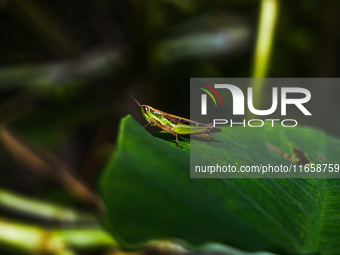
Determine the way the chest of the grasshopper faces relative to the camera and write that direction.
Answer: to the viewer's left
